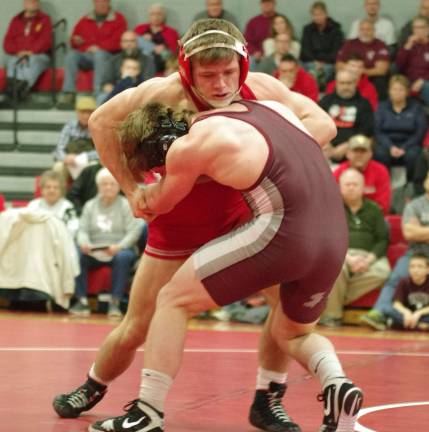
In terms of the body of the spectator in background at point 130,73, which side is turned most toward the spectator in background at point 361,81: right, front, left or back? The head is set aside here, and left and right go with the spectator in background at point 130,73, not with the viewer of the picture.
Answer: left

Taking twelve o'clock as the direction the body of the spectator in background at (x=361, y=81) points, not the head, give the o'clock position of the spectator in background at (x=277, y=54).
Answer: the spectator in background at (x=277, y=54) is roughly at 4 o'clock from the spectator in background at (x=361, y=81).

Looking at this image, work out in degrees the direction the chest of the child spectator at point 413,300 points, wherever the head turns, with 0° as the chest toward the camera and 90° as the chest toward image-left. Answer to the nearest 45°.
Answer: approximately 0°

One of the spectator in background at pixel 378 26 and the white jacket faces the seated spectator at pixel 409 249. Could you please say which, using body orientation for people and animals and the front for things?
the spectator in background

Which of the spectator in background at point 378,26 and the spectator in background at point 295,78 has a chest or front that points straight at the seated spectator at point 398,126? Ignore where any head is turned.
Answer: the spectator in background at point 378,26
